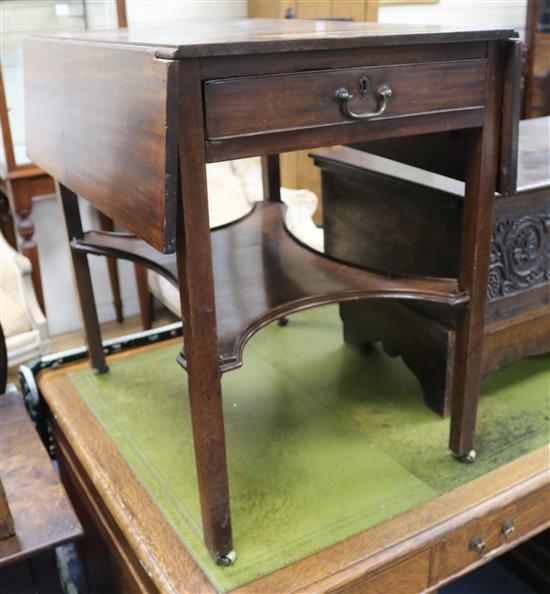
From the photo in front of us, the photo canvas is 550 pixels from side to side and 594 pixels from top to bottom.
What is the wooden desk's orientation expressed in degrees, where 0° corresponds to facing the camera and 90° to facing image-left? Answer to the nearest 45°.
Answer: approximately 315°

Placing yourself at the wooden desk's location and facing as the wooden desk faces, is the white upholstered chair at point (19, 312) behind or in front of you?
behind

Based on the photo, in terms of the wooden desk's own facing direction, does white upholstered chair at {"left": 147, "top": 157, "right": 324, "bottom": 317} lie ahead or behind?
behind
